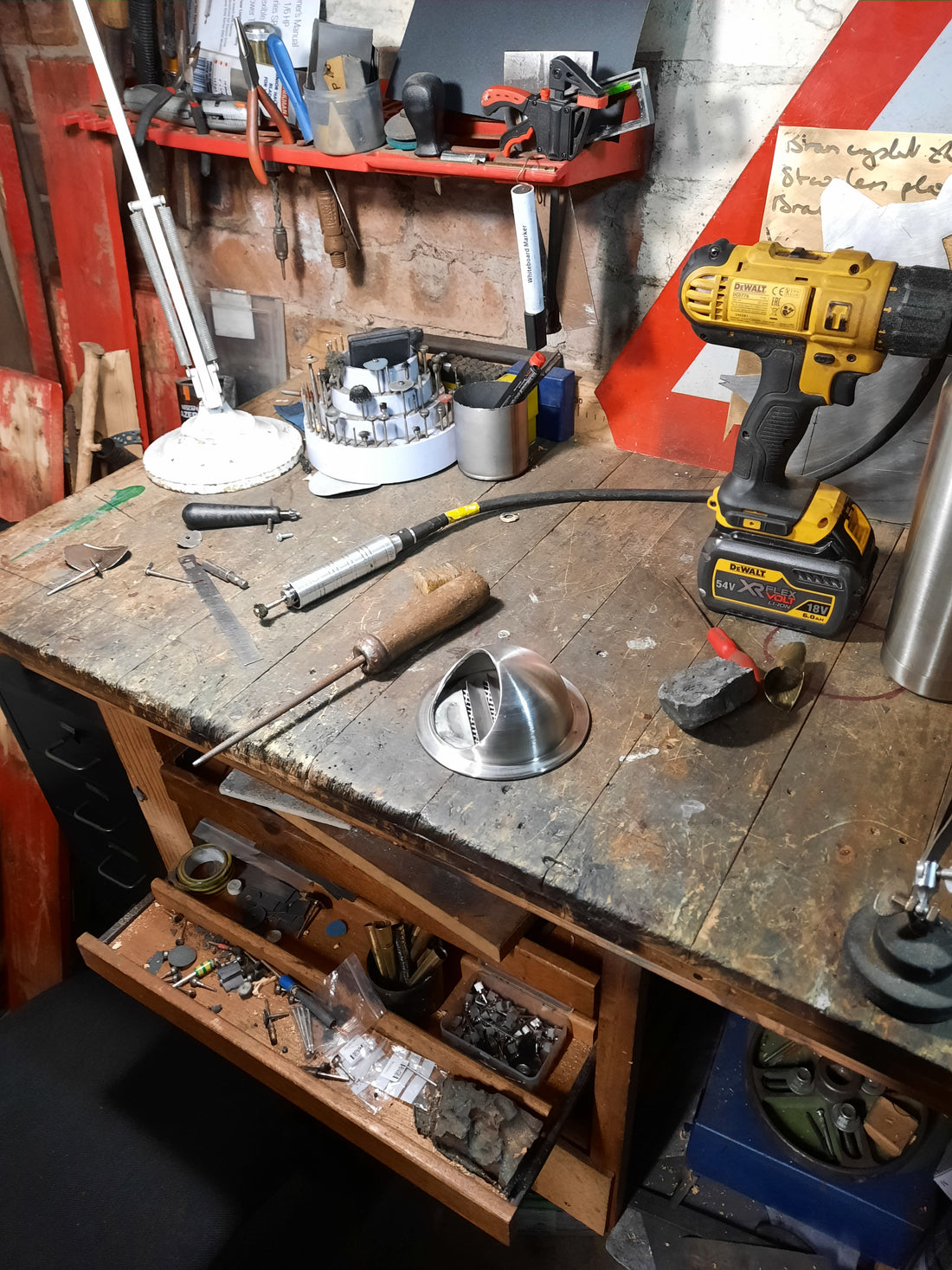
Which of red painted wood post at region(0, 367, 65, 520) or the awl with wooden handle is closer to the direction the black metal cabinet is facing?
the awl with wooden handle

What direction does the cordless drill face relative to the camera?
to the viewer's right

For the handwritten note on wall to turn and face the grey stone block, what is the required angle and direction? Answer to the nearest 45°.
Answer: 0° — it already faces it

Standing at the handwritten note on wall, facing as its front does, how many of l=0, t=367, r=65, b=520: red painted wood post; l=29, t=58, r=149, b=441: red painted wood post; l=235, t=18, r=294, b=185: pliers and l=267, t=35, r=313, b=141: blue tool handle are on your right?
4

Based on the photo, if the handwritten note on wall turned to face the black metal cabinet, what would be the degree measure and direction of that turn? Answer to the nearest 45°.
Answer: approximately 45° to its right

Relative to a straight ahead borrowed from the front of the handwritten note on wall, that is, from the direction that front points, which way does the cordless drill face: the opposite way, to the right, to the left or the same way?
to the left

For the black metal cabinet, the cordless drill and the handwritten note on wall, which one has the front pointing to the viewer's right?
the cordless drill

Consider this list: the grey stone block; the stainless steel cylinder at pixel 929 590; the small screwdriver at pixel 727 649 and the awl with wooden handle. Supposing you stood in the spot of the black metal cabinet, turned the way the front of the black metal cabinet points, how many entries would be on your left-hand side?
4

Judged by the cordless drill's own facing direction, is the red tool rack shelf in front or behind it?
behind

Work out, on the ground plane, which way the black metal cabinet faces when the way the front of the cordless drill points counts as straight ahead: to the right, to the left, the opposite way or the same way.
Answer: to the right

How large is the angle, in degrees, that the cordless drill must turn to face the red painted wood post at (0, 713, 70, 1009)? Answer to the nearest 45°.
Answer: approximately 180°
